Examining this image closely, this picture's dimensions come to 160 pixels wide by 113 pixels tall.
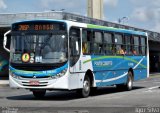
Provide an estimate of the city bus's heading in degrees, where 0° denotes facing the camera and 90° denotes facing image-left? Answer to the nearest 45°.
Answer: approximately 45°
